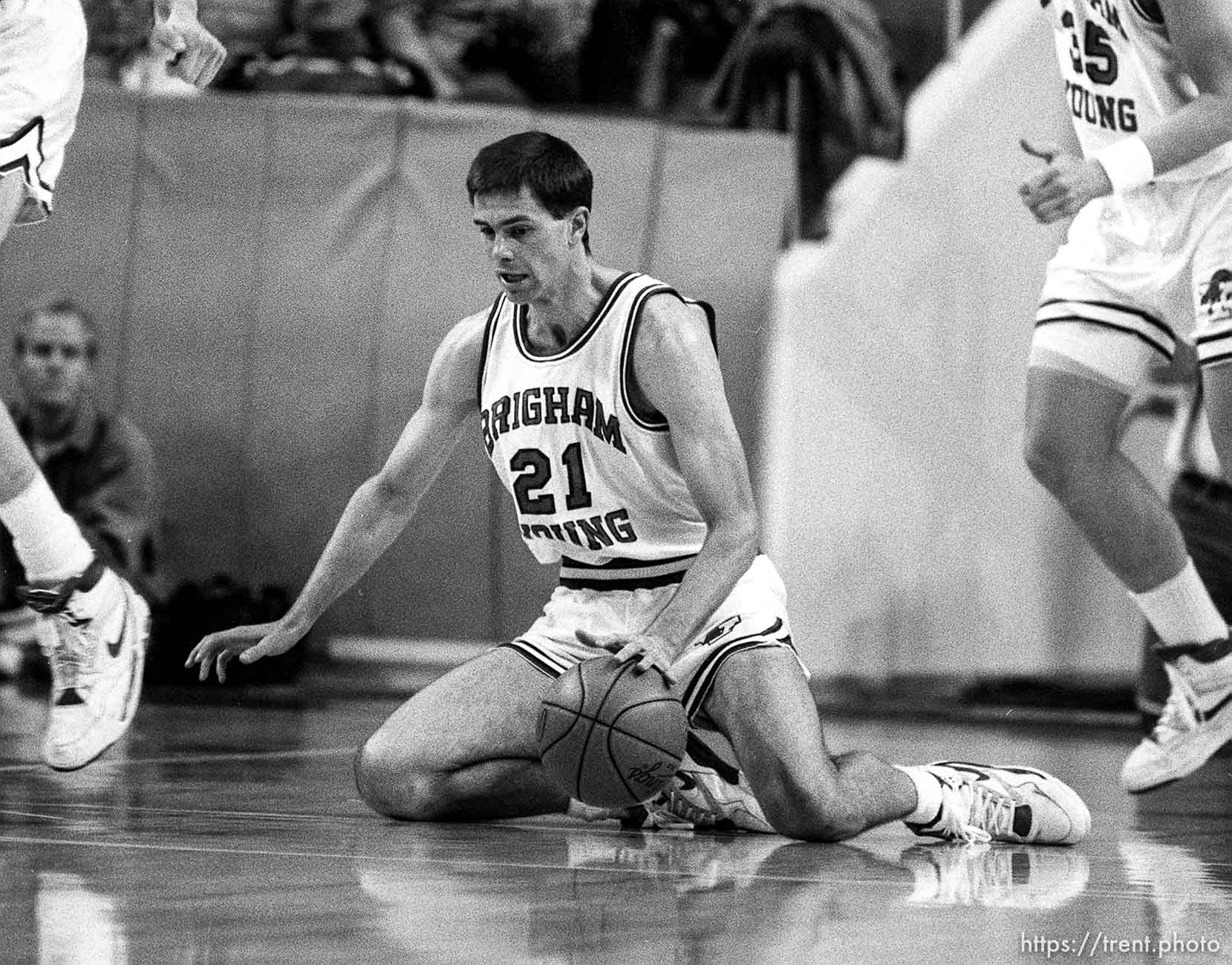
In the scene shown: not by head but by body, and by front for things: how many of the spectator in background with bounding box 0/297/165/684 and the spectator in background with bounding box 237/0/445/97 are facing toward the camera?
2

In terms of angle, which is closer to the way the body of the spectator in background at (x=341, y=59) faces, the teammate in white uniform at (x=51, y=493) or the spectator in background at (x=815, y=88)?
the teammate in white uniform

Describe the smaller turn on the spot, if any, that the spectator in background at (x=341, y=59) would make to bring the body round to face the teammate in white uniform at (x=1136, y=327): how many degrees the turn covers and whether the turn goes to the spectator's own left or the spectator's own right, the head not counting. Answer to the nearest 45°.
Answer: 0° — they already face them

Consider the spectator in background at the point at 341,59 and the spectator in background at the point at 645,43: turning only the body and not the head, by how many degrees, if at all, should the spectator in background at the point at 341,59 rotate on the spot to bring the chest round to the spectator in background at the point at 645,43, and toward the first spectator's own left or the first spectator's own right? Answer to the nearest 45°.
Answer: approximately 90° to the first spectator's own left
